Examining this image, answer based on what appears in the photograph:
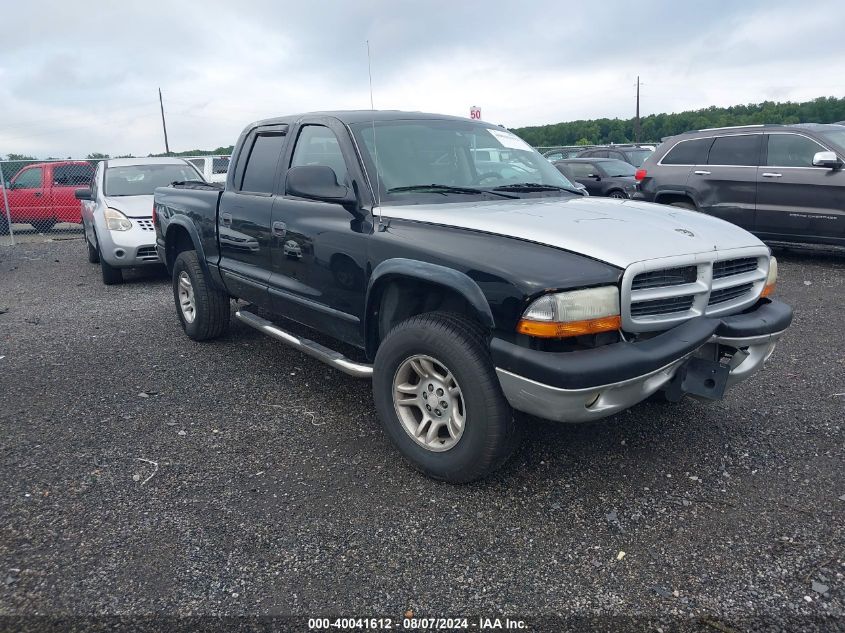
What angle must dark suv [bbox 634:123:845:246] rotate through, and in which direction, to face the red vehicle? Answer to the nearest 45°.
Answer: approximately 180°

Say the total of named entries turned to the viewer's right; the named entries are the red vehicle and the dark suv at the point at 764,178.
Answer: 1

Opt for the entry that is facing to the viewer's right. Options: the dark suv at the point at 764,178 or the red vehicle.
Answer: the dark suv

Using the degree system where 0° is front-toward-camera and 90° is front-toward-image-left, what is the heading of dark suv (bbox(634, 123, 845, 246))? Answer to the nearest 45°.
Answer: approximately 270°

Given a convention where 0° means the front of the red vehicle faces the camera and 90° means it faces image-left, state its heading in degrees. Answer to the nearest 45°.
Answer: approximately 90°

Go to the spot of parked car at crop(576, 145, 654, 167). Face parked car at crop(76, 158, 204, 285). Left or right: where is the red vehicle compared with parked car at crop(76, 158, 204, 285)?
right

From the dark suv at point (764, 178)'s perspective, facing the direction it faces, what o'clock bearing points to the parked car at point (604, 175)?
The parked car is roughly at 8 o'clock from the dark suv.

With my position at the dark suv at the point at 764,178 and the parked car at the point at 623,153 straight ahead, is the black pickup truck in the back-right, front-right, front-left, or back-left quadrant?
back-left

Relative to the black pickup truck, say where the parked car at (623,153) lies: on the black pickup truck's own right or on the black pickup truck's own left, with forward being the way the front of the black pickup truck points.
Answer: on the black pickup truck's own left
